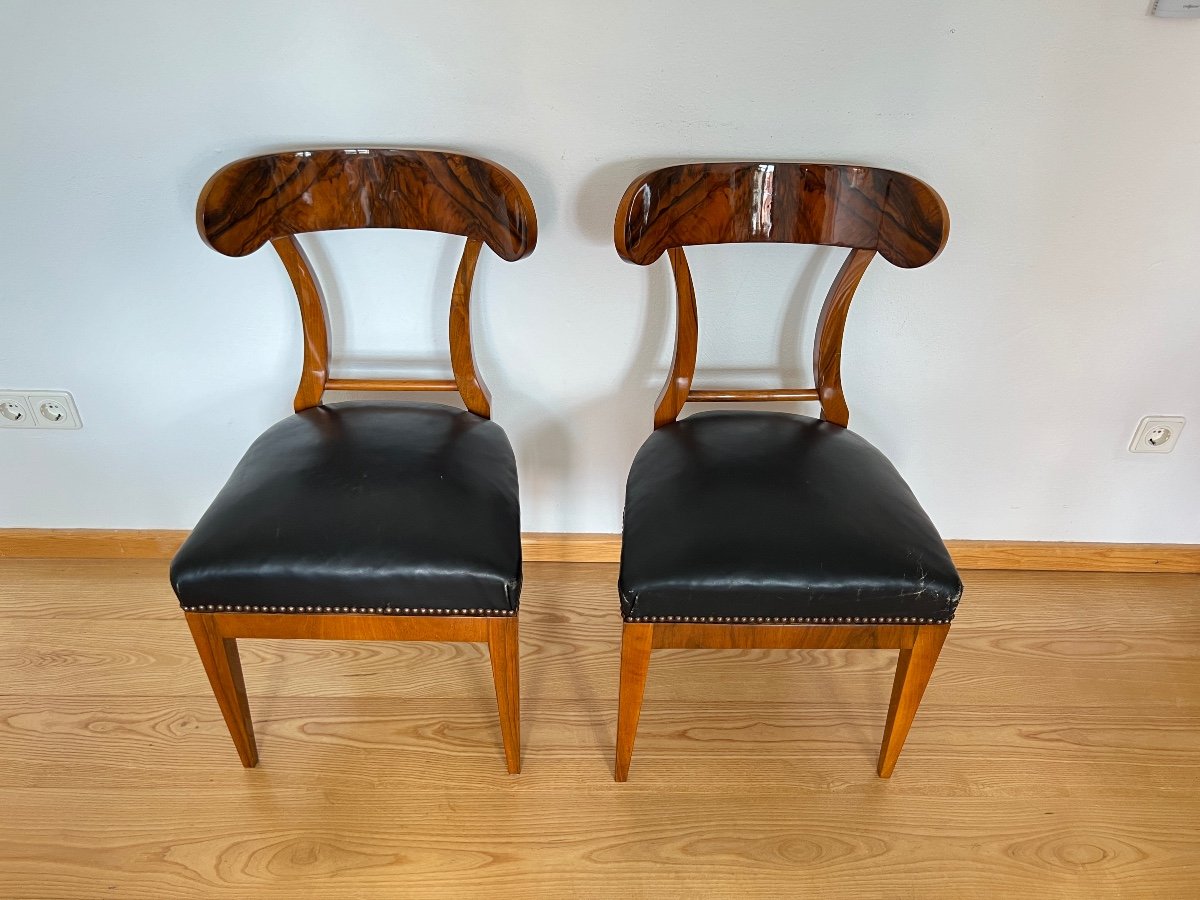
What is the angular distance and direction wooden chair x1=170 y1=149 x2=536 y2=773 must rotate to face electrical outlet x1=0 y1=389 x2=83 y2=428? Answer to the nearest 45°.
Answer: approximately 135° to its right

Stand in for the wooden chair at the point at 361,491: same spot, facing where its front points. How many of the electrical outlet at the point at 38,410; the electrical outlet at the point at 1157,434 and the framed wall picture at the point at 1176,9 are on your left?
2

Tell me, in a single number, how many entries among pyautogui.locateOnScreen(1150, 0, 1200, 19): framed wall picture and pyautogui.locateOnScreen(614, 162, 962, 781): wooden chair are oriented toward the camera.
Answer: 2

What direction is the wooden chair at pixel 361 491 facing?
toward the camera

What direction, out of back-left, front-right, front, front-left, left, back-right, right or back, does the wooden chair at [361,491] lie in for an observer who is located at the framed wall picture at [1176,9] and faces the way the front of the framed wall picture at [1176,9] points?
front-right

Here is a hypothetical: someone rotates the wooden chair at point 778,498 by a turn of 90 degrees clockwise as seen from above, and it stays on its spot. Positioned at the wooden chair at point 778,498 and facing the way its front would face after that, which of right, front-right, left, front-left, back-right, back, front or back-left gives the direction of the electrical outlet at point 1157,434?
back-right

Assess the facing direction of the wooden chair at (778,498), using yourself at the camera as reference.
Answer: facing the viewer

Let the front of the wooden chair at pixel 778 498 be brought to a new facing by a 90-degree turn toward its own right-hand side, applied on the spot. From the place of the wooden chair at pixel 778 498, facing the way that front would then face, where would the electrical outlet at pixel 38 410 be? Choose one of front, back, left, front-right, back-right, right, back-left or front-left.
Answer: front

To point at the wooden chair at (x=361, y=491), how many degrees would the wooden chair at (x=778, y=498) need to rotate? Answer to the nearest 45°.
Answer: approximately 90° to its right

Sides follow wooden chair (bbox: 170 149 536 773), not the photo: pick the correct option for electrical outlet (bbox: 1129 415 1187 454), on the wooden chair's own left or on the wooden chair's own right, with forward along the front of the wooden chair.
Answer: on the wooden chair's own left

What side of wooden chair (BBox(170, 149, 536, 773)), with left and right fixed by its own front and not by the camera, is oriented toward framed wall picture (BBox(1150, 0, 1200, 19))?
left

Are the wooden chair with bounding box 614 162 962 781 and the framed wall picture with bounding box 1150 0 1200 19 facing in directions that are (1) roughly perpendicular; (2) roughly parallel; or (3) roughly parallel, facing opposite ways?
roughly parallel

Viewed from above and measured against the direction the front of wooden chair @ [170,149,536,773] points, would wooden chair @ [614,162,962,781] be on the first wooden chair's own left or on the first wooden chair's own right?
on the first wooden chair's own left

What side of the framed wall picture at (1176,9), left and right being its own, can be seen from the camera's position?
front
